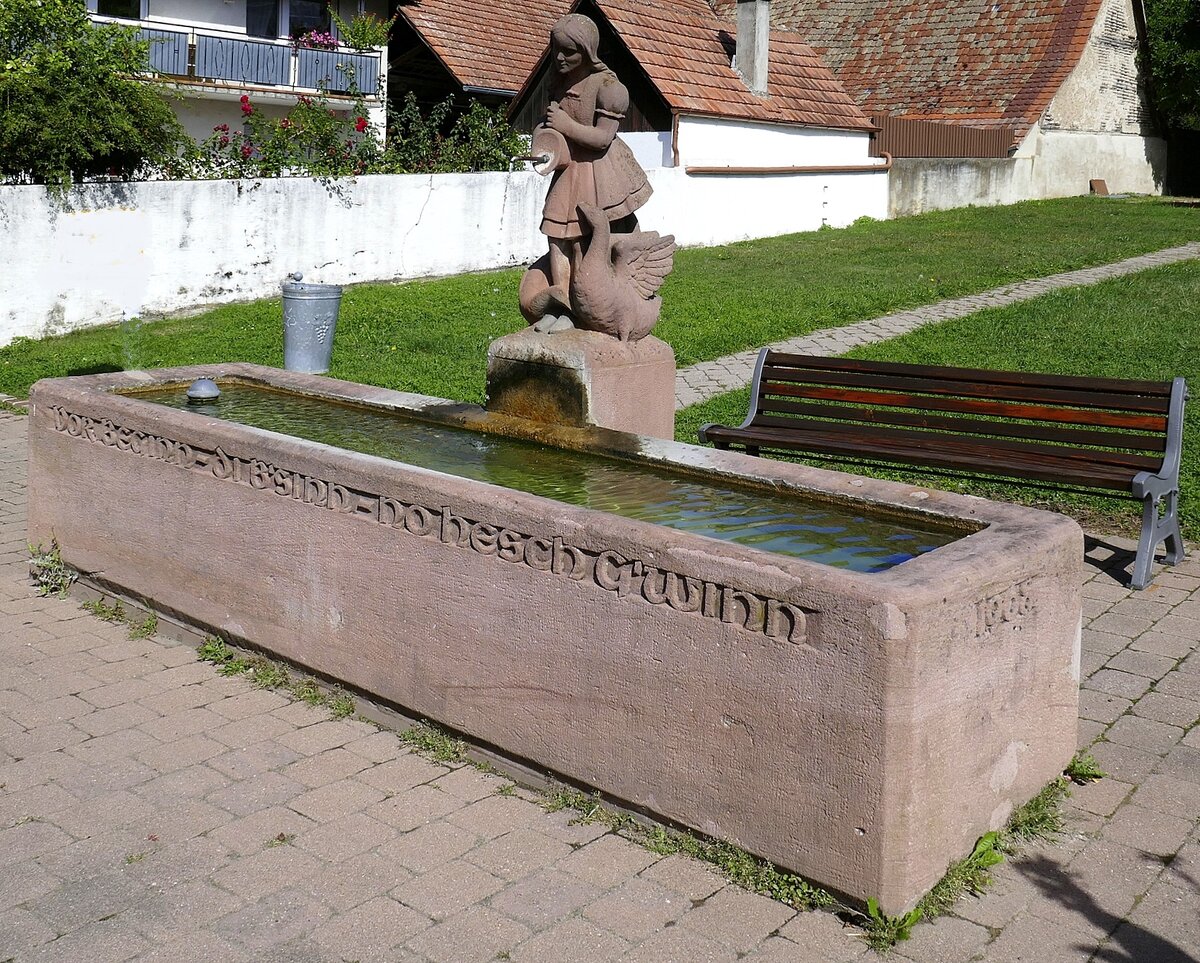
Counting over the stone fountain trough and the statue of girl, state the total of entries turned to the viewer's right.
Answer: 0

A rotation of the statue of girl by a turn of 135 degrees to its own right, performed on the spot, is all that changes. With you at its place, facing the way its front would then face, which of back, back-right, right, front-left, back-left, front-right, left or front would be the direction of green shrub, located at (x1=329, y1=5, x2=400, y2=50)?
front

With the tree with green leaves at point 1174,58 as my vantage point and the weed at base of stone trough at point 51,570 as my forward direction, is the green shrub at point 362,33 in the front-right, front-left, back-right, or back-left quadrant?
front-right

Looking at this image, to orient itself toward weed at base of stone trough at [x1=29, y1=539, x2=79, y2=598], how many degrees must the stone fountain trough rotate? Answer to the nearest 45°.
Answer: approximately 90° to its right

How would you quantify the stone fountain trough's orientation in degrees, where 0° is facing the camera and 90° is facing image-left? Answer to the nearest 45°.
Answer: approximately 45°

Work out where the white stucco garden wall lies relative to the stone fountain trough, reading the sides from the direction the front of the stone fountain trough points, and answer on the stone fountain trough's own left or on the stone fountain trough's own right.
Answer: on the stone fountain trough's own right

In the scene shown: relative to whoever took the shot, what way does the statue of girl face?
facing the viewer and to the left of the viewer

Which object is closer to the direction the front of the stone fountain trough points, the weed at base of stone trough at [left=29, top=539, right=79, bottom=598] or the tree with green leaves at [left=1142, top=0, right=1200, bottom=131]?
the weed at base of stone trough

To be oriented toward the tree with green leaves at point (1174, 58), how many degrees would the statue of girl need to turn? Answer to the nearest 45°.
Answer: approximately 180°

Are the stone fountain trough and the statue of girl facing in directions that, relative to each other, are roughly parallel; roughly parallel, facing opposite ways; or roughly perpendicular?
roughly parallel

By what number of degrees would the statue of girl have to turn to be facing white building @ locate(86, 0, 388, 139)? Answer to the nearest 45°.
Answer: approximately 135° to its right

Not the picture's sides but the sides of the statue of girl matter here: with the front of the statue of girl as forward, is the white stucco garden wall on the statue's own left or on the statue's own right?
on the statue's own right
